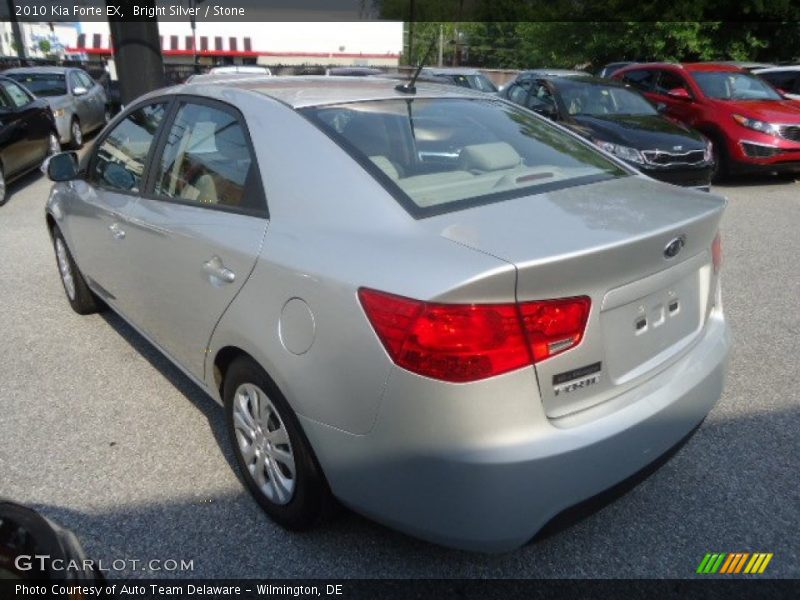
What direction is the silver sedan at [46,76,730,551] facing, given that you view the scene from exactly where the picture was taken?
facing away from the viewer and to the left of the viewer

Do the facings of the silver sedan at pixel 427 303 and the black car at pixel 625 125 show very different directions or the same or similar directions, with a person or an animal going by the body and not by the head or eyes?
very different directions

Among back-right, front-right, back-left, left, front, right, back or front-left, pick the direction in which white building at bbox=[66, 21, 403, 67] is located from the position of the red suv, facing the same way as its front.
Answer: back

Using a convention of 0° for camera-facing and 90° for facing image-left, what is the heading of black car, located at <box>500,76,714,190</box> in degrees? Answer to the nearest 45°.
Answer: approximately 315°

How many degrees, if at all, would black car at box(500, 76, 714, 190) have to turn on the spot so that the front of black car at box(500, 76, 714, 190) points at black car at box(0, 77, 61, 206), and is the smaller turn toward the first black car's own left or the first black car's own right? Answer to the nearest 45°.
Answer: approximately 135° to the first black car's own right

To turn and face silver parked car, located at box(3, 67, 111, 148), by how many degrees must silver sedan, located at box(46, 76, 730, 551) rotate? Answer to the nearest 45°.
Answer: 0° — it already faces it

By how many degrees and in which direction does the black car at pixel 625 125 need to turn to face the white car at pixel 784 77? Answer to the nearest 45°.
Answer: approximately 90° to its left

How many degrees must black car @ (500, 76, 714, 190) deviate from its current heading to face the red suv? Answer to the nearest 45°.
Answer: approximately 90° to its left

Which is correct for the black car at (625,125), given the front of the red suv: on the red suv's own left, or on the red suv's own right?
on the red suv's own right

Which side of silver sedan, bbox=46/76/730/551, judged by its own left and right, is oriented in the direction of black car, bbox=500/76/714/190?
right

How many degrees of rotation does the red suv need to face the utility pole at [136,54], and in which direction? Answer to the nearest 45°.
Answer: approximately 135° to its right
